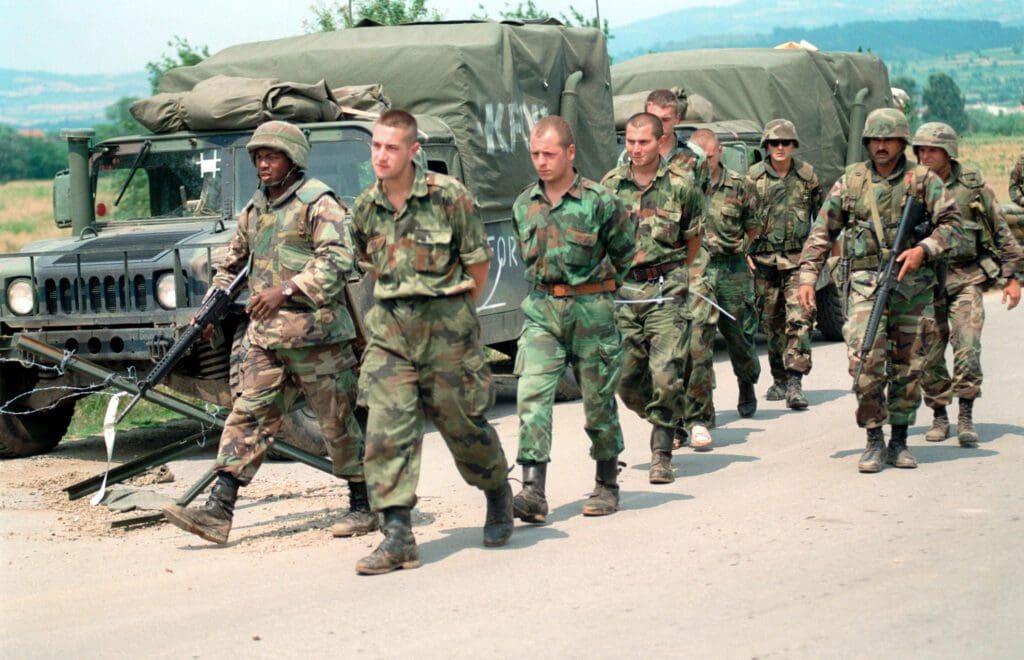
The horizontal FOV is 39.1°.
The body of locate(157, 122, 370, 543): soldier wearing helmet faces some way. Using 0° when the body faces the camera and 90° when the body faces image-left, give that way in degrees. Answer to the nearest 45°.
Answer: approximately 45°

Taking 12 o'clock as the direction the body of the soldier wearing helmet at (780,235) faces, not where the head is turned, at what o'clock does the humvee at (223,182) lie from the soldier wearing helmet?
The humvee is roughly at 2 o'clock from the soldier wearing helmet.

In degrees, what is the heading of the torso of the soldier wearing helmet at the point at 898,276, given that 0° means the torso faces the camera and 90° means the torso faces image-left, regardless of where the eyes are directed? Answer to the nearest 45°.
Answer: approximately 0°

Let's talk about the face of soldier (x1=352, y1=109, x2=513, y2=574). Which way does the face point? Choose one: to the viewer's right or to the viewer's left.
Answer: to the viewer's left

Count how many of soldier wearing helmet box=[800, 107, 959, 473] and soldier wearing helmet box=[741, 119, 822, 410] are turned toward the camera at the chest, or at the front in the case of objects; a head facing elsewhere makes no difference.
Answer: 2

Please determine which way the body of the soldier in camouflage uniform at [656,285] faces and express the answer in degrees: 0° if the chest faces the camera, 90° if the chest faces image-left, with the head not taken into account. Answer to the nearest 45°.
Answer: approximately 45°

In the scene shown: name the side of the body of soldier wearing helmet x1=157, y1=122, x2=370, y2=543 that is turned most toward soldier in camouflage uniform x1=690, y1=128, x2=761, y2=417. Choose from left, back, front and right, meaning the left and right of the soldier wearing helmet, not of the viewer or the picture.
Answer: back

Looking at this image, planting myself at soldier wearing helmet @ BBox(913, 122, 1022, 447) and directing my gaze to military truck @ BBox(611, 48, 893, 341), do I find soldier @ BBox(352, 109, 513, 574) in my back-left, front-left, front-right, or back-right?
back-left
